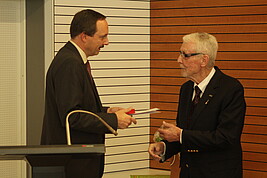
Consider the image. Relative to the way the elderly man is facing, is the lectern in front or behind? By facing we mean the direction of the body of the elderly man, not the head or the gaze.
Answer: in front

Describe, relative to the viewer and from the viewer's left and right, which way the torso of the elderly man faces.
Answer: facing the viewer and to the left of the viewer

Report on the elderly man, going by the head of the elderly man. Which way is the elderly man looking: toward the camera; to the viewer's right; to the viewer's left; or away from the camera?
to the viewer's left
